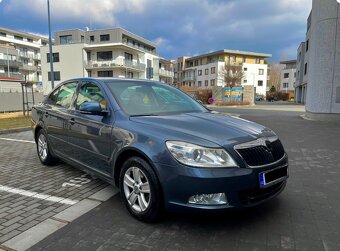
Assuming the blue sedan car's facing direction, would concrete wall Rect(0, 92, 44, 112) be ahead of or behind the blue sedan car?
behind

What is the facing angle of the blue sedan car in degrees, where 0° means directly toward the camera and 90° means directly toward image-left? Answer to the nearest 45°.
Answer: approximately 315°
